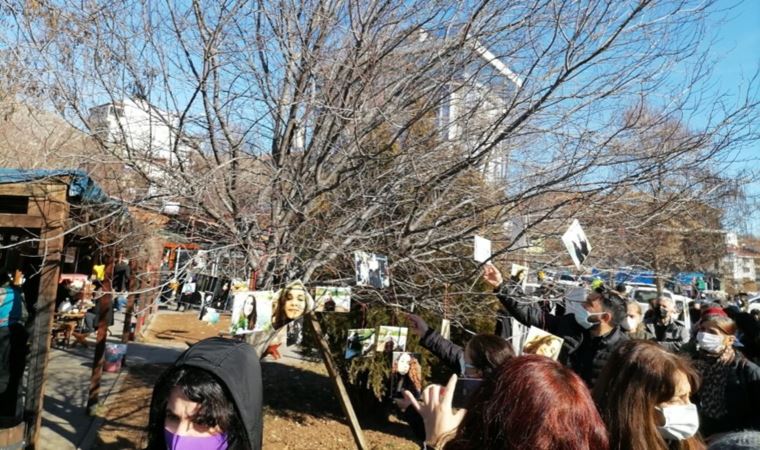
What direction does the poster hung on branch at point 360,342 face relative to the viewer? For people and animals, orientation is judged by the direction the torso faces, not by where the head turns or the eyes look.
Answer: toward the camera

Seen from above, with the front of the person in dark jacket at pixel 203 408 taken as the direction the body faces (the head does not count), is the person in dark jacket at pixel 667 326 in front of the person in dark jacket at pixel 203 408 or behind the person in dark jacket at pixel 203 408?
behind

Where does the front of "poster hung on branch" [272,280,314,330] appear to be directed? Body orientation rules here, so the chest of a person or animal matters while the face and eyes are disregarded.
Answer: toward the camera

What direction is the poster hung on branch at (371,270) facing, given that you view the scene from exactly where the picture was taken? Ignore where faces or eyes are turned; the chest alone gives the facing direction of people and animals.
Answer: facing the viewer

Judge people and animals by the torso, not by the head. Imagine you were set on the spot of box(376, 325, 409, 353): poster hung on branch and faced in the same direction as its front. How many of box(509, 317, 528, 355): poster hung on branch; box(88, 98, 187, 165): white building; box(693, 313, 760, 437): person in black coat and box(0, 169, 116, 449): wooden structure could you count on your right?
2

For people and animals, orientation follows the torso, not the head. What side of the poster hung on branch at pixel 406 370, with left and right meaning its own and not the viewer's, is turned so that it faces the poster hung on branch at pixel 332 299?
right
